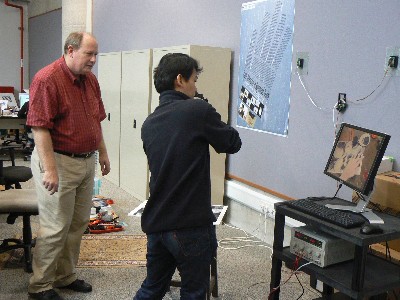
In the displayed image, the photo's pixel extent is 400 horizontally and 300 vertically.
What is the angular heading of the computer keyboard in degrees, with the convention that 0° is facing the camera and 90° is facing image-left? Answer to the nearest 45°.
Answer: approximately 45°

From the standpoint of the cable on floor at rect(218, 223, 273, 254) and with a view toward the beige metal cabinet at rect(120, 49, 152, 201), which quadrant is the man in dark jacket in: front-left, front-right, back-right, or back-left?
back-left

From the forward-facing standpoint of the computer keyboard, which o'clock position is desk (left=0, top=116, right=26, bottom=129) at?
The desk is roughly at 3 o'clock from the computer keyboard.

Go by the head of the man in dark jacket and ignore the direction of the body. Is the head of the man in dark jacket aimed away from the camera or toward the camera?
away from the camera

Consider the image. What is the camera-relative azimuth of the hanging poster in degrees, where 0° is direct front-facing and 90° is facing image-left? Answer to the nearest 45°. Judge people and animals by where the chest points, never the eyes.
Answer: approximately 45°
